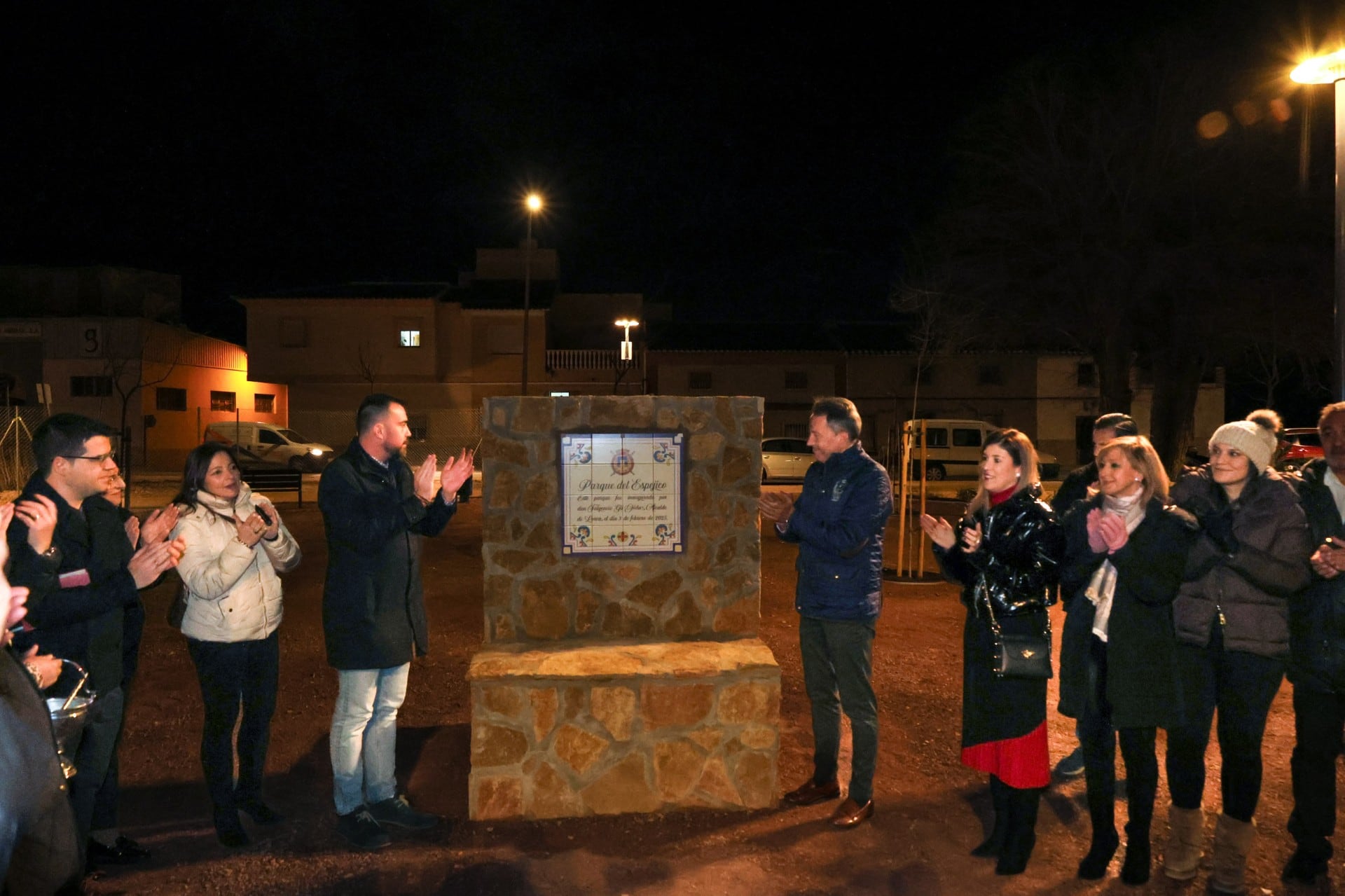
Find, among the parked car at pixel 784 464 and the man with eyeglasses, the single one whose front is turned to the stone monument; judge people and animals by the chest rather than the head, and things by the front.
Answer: the man with eyeglasses

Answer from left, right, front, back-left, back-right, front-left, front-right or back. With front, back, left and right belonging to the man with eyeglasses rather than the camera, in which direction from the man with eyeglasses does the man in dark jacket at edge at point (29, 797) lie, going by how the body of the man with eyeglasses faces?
right

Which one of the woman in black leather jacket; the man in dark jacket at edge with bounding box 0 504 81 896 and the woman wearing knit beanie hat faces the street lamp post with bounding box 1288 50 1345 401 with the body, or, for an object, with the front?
the man in dark jacket at edge

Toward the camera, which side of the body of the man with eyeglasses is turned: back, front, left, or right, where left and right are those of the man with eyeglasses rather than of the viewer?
right

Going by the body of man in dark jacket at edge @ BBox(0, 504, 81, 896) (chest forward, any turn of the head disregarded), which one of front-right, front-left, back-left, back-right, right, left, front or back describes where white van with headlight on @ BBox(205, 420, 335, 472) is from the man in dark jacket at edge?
left

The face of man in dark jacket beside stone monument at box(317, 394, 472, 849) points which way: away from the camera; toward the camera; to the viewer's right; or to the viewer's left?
to the viewer's right

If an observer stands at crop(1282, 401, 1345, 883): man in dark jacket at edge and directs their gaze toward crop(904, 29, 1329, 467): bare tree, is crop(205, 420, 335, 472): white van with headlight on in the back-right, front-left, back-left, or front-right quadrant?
front-left

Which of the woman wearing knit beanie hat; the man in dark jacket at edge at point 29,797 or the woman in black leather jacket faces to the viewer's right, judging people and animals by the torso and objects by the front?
the man in dark jacket at edge

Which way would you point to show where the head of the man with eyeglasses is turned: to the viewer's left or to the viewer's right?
to the viewer's right

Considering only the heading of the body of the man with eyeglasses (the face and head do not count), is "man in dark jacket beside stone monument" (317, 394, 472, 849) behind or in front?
in front
